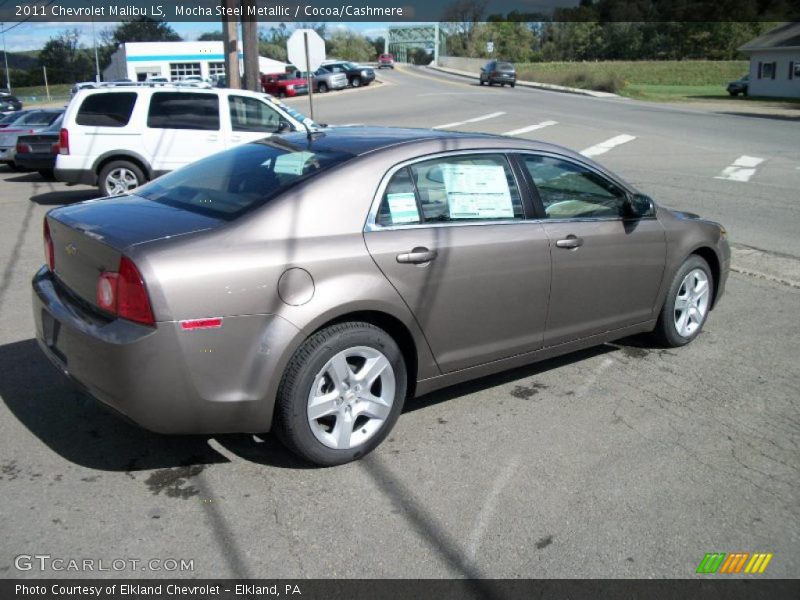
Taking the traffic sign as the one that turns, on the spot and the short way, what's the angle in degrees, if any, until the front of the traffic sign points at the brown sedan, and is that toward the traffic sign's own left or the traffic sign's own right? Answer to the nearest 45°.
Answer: approximately 180°

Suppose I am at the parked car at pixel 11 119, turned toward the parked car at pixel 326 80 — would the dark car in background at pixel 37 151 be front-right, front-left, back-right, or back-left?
back-right

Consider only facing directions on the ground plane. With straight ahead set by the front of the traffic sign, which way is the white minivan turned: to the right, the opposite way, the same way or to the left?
to the right

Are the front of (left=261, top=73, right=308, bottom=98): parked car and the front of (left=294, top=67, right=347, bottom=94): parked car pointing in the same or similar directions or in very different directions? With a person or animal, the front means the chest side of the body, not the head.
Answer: same or similar directions

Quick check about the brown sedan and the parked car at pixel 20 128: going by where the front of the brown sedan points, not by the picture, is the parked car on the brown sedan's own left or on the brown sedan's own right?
on the brown sedan's own left

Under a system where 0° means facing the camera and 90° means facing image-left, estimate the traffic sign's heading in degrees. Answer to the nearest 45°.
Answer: approximately 180°

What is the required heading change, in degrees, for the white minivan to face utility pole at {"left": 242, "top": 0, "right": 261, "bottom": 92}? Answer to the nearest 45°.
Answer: approximately 90° to its left

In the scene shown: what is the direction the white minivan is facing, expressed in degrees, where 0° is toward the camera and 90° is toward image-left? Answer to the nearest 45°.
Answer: approximately 270°
